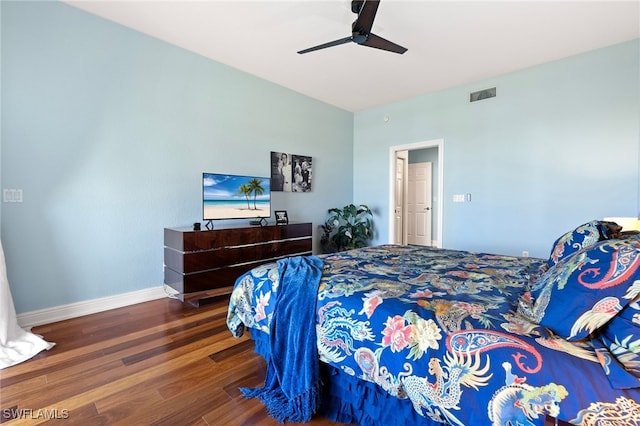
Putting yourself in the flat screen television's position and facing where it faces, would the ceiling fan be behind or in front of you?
in front

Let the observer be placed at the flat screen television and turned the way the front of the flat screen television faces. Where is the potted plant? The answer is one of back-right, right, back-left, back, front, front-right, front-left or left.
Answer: left

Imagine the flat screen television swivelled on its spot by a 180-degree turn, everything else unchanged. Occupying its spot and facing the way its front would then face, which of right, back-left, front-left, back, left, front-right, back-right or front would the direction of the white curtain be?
left

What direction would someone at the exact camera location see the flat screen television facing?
facing the viewer and to the right of the viewer

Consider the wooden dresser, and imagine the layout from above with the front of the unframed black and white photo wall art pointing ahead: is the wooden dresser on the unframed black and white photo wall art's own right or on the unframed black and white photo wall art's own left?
on the unframed black and white photo wall art's own right

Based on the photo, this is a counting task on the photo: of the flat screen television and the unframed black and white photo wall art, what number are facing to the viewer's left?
0

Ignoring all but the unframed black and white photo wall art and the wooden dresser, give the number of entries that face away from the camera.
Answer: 0

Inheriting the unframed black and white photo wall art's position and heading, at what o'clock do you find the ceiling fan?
The ceiling fan is roughly at 1 o'clock from the unframed black and white photo wall art.

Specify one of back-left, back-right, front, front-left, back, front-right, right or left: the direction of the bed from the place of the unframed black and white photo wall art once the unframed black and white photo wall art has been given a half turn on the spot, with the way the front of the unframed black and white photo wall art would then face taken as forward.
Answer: back-left

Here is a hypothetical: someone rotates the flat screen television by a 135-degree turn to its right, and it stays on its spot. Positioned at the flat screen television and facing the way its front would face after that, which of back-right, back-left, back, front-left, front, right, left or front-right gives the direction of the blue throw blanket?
left

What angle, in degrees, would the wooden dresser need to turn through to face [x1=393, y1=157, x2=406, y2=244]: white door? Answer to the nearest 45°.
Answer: approximately 90° to its left

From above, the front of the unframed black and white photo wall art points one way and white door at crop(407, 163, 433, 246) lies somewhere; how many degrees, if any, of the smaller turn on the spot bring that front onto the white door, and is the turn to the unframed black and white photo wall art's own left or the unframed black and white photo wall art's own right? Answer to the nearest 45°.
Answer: approximately 90° to the unframed black and white photo wall art's own left
